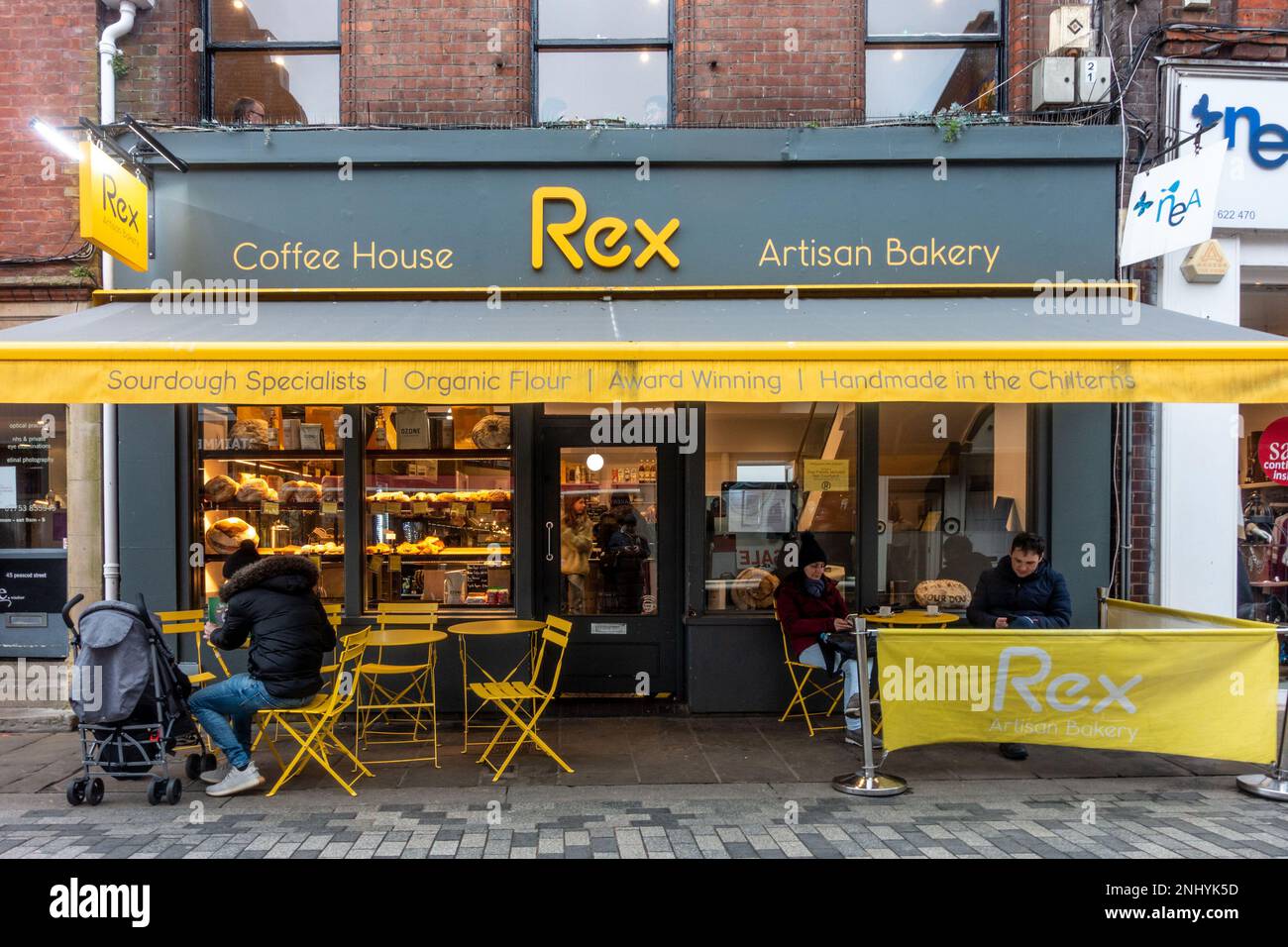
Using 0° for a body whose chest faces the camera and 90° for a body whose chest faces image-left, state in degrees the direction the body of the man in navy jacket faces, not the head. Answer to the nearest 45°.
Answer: approximately 0°

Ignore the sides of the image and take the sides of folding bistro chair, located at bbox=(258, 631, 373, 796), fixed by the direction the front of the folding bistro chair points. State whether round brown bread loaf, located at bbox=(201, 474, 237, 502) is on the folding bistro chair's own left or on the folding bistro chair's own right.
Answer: on the folding bistro chair's own right

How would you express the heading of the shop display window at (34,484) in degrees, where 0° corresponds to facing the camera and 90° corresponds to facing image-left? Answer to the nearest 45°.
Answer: approximately 0°

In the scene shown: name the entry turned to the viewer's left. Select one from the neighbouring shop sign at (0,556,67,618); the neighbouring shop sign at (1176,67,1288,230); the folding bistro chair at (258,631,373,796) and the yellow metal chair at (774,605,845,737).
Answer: the folding bistro chair

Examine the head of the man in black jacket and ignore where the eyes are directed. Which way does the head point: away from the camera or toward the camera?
away from the camera

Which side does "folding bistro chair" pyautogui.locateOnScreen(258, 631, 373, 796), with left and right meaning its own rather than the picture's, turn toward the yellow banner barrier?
back

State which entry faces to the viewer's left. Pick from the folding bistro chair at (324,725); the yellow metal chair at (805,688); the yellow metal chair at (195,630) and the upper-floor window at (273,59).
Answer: the folding bistro chair
